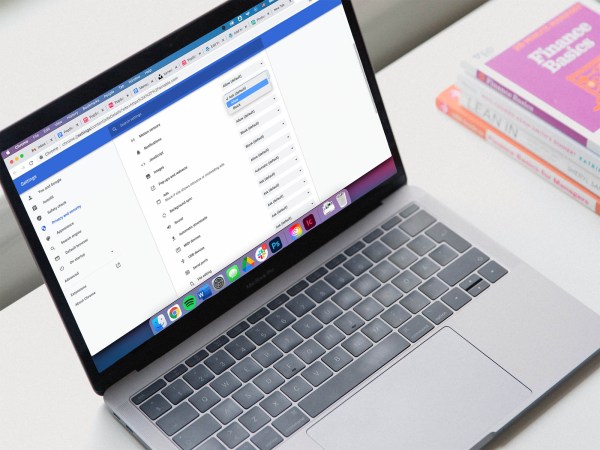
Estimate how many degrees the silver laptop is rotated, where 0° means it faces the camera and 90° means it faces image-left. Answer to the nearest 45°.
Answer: approximately 315°
